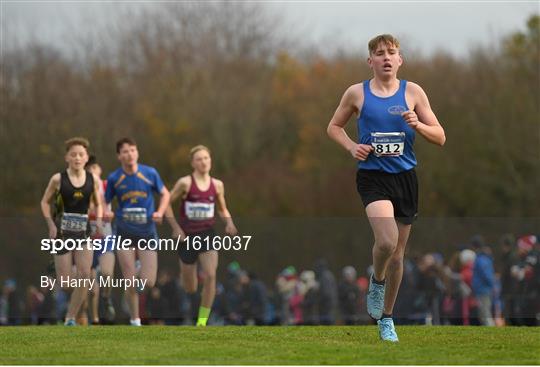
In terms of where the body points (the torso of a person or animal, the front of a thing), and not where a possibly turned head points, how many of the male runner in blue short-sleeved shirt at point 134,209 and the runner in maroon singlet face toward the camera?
2

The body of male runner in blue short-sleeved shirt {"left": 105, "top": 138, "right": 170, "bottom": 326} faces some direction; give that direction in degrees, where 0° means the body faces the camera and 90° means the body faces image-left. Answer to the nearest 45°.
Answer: approximately 0°

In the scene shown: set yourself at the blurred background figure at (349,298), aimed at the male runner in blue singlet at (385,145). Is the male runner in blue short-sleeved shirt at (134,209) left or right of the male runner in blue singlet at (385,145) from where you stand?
right

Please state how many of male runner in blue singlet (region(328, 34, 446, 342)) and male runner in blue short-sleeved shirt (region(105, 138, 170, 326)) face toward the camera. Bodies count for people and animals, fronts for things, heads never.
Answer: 2

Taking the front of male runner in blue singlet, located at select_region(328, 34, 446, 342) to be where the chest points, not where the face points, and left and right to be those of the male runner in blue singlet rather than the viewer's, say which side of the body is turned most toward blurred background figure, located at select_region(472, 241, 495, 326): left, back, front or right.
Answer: back
